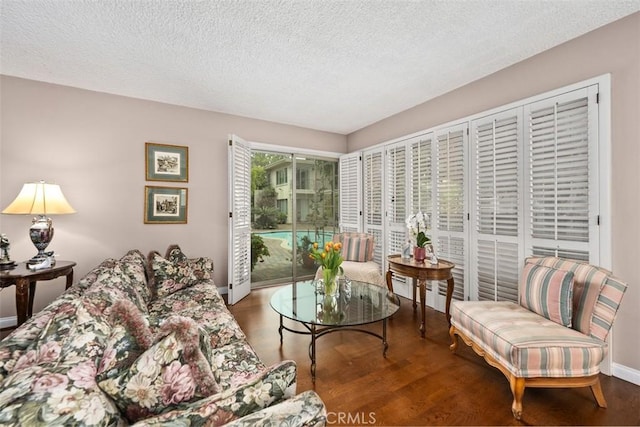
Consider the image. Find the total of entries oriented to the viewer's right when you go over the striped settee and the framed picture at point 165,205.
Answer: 0

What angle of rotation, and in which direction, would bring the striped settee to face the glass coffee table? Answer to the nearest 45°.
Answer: approximately 45° to its right

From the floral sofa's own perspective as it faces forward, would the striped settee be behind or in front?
in front

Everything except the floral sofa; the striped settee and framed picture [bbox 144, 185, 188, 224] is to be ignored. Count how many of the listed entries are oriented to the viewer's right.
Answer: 1

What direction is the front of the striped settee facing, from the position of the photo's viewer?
facing the viewer and to the left of the viewer

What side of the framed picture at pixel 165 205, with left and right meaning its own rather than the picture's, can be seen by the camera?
front

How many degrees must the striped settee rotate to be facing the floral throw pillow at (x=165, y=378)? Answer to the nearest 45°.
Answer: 0° — it already faces it

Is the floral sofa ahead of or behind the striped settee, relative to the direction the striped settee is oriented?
ahead

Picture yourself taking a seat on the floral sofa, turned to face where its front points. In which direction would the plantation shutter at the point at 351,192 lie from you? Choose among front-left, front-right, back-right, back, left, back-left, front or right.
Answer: front-left

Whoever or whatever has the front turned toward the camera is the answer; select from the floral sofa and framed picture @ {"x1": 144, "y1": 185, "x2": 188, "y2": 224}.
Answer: the framed picture

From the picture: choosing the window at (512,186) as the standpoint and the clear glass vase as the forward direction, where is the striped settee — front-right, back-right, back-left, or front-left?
front-left

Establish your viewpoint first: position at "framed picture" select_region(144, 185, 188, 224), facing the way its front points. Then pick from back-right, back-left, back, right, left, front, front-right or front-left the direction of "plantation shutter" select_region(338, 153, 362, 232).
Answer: left

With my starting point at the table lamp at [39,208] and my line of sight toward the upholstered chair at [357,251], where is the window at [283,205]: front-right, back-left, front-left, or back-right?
front-left

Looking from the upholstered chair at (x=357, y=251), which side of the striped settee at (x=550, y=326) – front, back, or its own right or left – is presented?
right

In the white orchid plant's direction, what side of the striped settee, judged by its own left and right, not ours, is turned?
right

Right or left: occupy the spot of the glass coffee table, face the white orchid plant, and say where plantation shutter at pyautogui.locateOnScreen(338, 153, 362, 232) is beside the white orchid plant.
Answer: left

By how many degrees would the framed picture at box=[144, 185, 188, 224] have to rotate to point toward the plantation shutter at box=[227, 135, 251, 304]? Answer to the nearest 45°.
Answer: approximately 90° to its left

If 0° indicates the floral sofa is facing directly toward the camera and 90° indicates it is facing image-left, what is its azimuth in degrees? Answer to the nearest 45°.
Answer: approximately 270°
